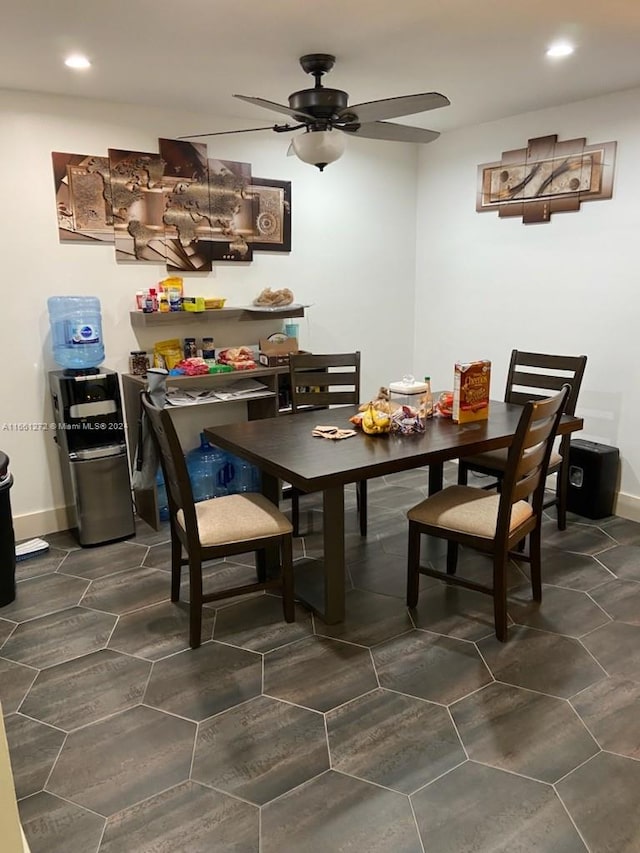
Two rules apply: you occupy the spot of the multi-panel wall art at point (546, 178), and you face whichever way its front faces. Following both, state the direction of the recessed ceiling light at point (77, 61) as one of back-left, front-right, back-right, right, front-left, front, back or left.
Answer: front

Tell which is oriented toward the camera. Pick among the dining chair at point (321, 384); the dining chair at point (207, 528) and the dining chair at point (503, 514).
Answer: the dining chair at point (321, 384)

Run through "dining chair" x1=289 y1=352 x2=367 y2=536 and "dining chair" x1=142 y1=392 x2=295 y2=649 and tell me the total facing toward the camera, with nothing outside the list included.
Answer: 1

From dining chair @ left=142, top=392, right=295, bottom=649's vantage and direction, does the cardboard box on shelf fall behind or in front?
in front

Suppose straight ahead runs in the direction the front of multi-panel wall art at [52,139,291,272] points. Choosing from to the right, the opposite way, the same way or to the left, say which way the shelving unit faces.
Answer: the same way

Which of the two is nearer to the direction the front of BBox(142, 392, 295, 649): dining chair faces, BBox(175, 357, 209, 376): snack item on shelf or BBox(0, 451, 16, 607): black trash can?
the snack item on shelf

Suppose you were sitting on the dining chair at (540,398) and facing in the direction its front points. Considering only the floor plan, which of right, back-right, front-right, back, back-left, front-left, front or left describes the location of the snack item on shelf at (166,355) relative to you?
front-right

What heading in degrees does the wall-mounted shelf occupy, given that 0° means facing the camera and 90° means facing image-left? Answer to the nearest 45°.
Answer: approximately 315°

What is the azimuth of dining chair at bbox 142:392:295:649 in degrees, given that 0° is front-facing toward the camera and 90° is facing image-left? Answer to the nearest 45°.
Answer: approximately 225°

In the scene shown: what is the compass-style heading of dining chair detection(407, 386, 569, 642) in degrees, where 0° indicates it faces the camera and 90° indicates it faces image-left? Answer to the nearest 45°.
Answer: approximately 135°

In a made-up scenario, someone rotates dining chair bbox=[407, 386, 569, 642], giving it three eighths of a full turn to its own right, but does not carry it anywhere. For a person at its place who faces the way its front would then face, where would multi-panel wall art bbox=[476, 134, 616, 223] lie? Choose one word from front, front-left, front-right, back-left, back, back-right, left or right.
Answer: left

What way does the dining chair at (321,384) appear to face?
toward the camera

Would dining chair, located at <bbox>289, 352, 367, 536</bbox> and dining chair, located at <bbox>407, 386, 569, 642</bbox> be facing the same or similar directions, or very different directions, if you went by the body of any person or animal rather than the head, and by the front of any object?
very different directions

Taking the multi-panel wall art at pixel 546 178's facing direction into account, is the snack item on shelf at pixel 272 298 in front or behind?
in front

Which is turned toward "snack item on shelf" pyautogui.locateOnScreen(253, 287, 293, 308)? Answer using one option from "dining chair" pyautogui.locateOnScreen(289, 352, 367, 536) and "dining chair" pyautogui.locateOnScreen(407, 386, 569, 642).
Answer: "dining chair" pyautogui.locateOnScreen(407, 386, 569, 642)

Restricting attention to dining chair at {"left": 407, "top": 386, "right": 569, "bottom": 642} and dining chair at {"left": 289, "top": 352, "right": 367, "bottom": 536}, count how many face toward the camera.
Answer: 1

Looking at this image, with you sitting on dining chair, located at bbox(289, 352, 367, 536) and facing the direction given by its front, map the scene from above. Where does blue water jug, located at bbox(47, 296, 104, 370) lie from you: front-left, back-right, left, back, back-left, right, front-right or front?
right

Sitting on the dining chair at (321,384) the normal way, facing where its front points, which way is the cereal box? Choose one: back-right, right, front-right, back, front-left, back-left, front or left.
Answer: front-left

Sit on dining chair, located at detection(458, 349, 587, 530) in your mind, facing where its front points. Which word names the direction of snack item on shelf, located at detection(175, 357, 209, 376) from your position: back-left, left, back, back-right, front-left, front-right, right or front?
front-right

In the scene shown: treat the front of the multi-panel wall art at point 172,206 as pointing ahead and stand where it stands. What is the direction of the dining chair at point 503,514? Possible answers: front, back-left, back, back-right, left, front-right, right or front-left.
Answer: front
